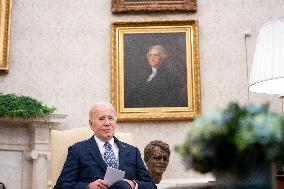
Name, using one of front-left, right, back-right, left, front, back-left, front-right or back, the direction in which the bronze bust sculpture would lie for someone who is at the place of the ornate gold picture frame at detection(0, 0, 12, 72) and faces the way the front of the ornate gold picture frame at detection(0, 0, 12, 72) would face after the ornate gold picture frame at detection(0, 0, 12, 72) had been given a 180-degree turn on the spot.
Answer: back-right

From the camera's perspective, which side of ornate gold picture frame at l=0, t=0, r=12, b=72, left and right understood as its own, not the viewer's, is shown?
front

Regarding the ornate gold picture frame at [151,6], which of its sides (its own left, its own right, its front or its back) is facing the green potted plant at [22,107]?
right

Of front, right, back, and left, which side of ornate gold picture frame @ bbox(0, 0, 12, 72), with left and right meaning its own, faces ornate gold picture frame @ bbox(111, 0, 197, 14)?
left

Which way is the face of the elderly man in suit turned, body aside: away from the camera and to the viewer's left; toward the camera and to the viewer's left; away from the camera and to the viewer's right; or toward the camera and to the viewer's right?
toward the camera and to the viewer's right

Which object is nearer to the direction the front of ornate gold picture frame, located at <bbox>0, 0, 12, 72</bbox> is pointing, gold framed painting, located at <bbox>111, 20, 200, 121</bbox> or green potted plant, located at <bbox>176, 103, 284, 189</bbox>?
the green potted plant

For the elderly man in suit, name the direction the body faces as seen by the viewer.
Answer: toward the camera
